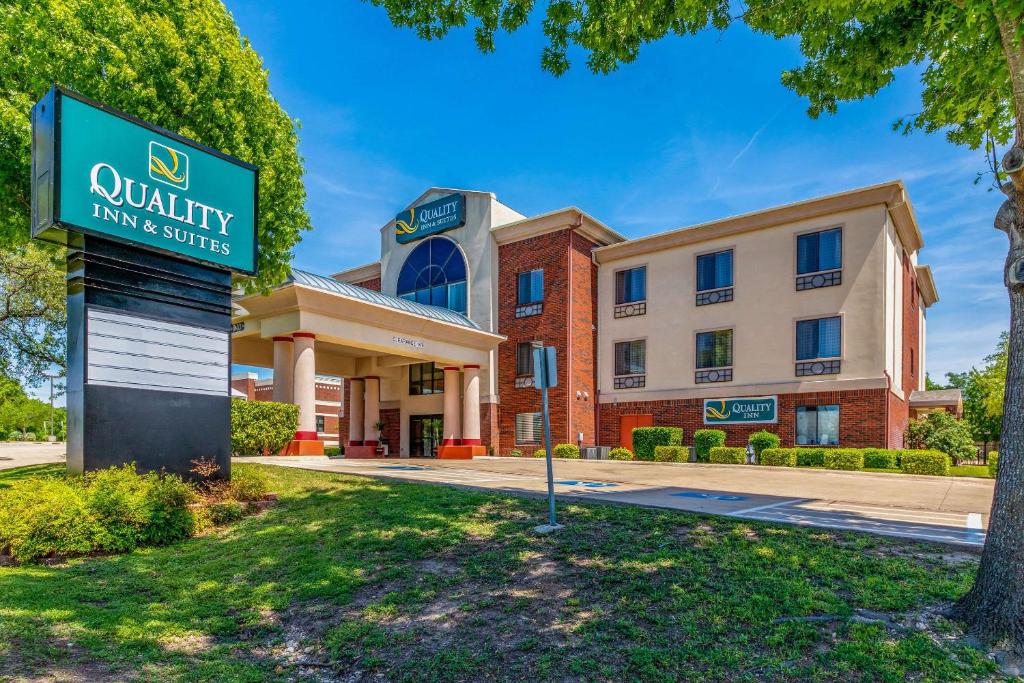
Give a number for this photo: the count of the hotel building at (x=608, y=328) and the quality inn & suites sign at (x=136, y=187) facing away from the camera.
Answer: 0

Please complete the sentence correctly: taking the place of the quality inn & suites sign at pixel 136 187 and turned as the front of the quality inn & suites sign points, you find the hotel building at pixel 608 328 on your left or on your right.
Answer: on your left

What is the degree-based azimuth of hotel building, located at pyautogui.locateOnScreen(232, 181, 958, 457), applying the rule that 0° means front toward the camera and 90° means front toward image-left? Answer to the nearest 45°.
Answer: approximately 45°

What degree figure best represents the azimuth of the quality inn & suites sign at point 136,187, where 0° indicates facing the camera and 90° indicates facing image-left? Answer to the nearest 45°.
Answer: approximately 315°

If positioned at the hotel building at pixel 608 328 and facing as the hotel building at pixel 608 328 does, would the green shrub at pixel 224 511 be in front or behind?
in front

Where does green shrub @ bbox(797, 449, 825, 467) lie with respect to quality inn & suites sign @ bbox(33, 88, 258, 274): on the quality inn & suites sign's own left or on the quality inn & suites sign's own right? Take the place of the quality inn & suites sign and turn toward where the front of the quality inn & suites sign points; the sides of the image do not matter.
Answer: on the quality inn & suites sign's own left
